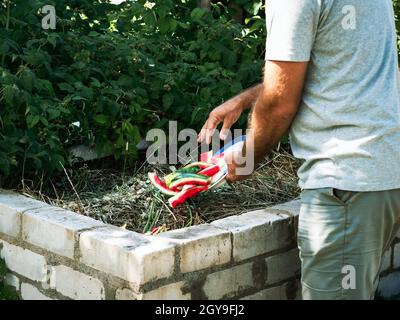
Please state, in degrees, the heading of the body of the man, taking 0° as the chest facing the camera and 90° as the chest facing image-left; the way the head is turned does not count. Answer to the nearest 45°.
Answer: approximately 135°

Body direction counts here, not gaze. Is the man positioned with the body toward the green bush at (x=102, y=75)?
yes

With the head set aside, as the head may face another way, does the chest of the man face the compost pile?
yes
